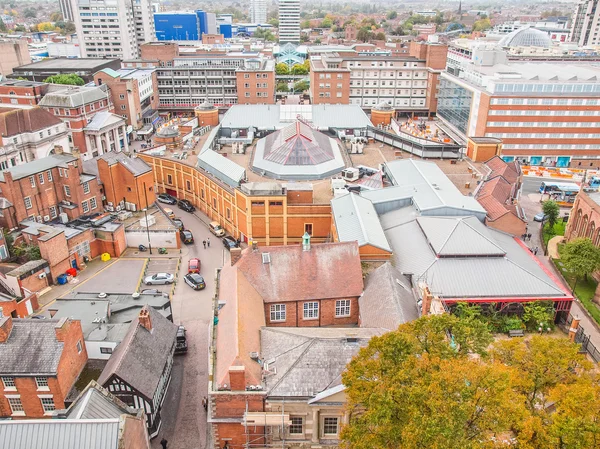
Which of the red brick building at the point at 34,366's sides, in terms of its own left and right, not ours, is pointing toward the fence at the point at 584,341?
left

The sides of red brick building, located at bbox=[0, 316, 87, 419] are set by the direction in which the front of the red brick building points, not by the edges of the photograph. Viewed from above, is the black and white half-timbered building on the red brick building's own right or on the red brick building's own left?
on the red brick building's own left

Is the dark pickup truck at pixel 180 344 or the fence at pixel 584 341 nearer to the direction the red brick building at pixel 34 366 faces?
the fence

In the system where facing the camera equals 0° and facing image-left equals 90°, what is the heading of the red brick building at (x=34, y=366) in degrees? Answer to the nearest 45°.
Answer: approximately 0°

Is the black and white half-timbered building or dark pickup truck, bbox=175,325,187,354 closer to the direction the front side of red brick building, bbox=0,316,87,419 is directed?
the black and white half-timbered building

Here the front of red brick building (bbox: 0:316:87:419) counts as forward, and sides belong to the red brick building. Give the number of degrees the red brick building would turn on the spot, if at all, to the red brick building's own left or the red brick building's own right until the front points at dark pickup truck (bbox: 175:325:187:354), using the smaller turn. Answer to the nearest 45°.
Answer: approximately 90° to the red brick building's own left
